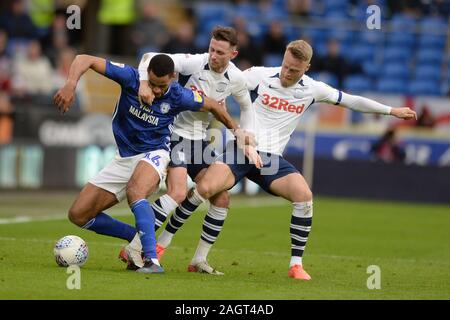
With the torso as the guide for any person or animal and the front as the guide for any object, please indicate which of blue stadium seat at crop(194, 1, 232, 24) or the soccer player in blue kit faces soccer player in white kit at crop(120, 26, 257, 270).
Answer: the blue stadium seat

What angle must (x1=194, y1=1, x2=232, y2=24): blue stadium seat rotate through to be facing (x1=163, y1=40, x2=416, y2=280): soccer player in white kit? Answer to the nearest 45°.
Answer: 0° — it already faces them

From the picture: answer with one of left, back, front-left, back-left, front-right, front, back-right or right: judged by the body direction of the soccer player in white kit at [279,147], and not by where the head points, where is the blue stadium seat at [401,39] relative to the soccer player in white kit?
back

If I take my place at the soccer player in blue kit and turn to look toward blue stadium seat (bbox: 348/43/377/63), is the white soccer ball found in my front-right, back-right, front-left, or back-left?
back-left

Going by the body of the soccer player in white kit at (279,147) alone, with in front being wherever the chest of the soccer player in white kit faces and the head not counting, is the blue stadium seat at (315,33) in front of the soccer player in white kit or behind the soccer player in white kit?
behind

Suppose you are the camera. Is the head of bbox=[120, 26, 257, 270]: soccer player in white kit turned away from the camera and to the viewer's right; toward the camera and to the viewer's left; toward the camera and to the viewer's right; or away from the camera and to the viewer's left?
toward the camera and to the viewer's left

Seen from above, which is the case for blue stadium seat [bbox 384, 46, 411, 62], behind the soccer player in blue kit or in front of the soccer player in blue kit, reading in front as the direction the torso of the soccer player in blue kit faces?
behind

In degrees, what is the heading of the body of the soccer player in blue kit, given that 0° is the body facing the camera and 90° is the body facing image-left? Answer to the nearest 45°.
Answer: approximately 0°

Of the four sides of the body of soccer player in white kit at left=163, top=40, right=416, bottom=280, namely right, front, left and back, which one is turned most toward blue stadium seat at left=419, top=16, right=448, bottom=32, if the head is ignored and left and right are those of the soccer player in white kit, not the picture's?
back

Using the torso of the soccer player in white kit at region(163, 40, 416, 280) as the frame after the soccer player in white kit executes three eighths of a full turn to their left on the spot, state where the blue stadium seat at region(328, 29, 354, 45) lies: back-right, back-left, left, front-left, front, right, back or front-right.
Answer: front-left

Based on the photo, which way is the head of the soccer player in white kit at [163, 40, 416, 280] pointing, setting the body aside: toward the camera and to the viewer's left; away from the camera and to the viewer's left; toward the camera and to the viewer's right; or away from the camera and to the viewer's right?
toward the camera and to the viewer's left
